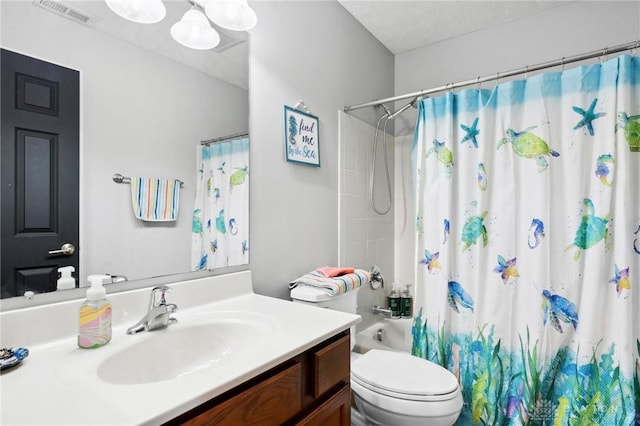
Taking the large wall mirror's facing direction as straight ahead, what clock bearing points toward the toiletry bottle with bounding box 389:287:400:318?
The toiletry bottle is roughly at 10 o'clock from the large wall mirror.

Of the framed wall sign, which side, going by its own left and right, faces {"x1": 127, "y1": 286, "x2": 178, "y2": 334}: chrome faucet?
right

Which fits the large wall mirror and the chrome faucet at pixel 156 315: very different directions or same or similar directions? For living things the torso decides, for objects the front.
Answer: same or similar directions

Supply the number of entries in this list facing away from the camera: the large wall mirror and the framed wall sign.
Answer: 0

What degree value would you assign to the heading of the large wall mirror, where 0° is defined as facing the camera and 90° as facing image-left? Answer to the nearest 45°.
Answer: approximately 315°

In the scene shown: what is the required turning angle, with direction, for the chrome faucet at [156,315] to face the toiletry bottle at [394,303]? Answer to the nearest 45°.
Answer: approximately 90° to its left

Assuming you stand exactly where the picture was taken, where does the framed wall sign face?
facing the viewer and to the right of the viewer

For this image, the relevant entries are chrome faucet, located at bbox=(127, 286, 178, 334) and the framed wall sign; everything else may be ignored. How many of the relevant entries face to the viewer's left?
0

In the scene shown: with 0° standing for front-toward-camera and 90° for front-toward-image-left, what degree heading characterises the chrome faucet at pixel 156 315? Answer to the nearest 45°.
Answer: approximately 315°

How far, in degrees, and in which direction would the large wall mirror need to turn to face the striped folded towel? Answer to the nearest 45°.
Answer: approximately 45° to its left
